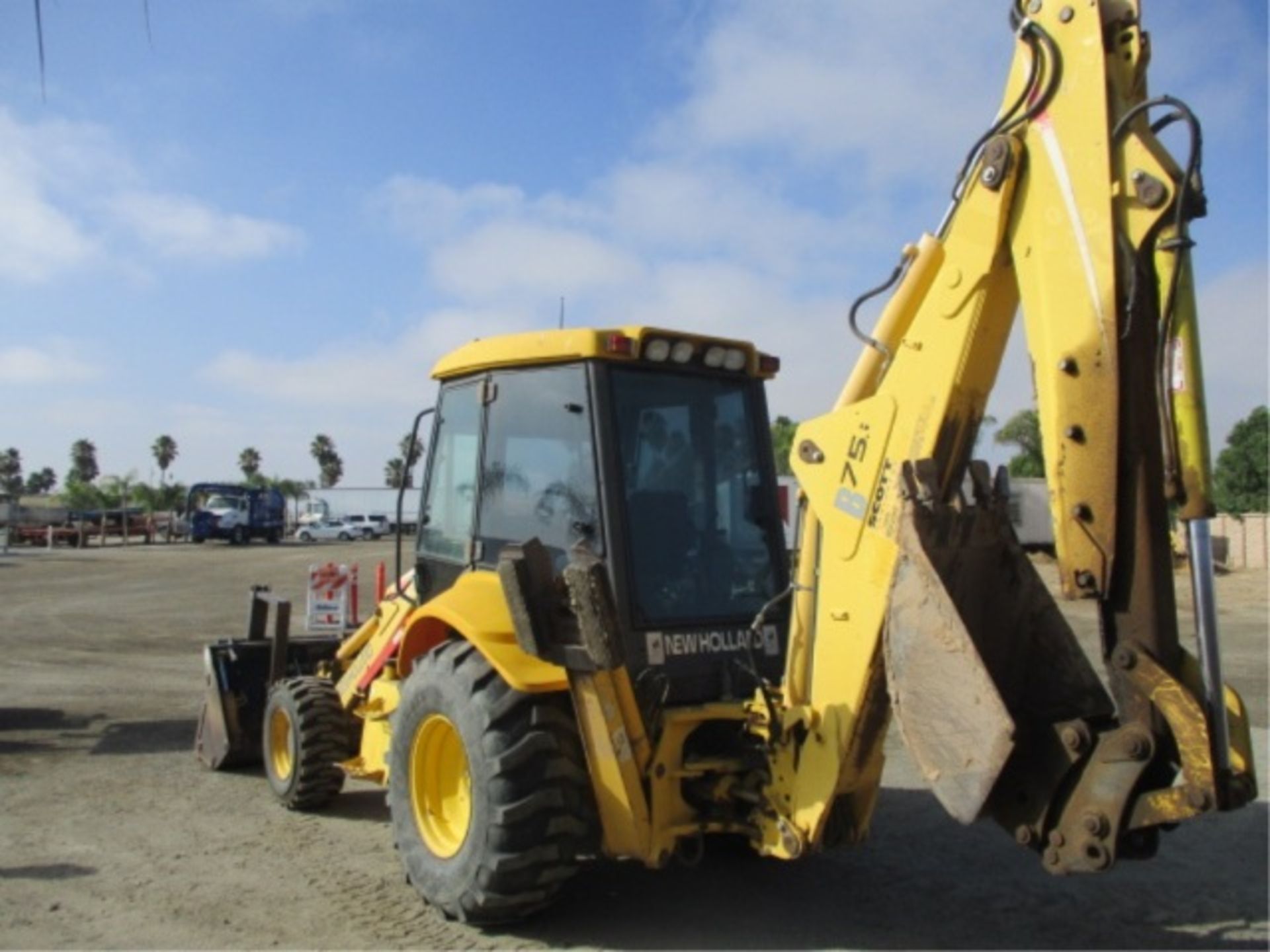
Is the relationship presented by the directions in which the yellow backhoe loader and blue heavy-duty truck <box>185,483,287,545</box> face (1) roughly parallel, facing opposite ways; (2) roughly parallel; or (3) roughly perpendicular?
roughly perpendicular

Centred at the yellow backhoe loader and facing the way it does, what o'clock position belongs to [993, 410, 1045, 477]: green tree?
The green tree is roughly at 2 o'clock from the yellow backhoe loader.

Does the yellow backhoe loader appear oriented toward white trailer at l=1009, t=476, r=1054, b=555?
no

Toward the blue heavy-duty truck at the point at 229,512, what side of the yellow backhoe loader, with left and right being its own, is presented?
front

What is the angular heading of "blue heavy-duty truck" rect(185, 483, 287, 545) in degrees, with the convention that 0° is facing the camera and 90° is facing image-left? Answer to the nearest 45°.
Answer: approximately 45°

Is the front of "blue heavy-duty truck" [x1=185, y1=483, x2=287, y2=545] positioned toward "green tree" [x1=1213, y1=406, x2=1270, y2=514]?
no

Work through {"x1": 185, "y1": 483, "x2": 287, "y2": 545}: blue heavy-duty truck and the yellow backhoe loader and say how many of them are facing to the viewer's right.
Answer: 0

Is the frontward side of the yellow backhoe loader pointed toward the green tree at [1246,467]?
no

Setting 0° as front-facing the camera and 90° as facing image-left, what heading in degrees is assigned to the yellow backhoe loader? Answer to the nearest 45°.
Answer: approximately 135°

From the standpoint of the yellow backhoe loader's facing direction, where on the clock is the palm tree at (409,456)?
The palm tree is roughly at 12 o'clock from the yellow backhoe loader.

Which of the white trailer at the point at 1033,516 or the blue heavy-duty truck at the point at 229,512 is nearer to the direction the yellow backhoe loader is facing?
the blue heavy-duty truck

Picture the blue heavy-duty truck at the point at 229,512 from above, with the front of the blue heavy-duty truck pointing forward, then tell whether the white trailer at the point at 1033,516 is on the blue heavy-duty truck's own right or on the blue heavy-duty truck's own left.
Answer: on the blue heavy-duty truck's own left

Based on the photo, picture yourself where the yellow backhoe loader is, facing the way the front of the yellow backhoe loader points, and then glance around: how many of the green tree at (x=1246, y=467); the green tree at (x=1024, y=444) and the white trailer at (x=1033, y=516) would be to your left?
0
